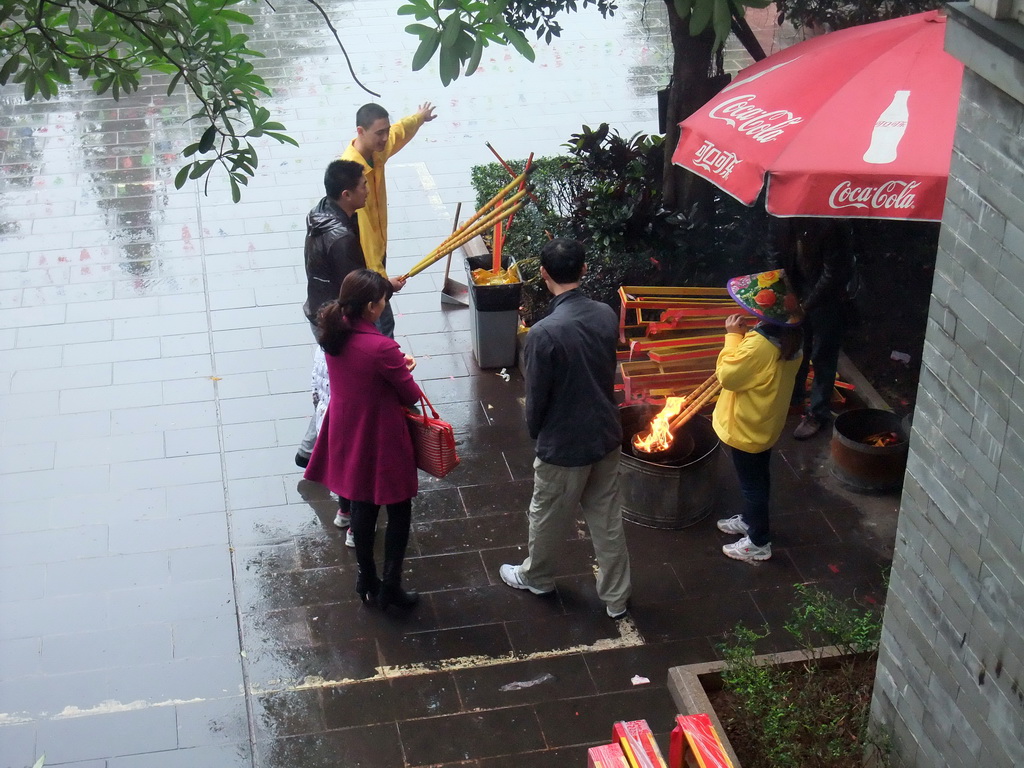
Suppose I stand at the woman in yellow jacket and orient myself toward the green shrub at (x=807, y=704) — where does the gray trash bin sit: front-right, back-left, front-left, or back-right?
back-right

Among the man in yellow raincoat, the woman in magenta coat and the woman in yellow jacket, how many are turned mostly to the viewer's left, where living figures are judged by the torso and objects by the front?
1

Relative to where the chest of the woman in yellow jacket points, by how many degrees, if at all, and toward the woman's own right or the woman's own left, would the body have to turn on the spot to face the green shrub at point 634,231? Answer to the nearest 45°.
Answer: approximately 90° to the woman's own right

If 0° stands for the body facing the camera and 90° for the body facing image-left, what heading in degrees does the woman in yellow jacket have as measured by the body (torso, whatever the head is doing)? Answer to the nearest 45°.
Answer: approximately 90°

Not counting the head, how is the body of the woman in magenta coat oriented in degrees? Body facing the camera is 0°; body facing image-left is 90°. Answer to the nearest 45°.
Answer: approximately 225°

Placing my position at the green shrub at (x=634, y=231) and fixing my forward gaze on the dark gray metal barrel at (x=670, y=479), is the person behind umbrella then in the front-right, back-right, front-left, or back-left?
front-left

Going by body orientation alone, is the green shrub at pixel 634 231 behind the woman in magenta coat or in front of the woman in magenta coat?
in front

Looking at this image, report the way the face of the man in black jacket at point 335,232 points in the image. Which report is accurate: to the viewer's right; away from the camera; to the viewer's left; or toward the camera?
to the viewer's right

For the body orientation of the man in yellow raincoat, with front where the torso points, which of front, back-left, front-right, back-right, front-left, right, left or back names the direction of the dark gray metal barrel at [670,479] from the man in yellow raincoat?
front

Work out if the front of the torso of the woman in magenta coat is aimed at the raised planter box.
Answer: no

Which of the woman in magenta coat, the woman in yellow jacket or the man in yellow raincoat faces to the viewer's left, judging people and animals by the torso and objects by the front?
the woman in yellow jacket

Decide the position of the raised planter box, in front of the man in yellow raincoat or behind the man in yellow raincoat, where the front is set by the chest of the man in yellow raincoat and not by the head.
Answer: in front

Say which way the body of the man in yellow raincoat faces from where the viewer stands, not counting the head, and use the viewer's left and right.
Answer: facing the viewer and to the right of the viewer

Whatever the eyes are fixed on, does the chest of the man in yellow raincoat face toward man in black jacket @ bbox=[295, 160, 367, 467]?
no

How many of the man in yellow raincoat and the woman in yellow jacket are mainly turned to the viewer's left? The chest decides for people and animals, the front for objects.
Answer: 1

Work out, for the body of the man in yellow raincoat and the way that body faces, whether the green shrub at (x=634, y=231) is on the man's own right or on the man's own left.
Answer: on the man's own left
